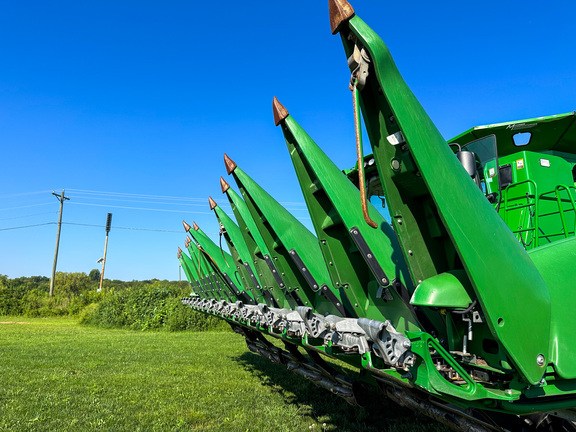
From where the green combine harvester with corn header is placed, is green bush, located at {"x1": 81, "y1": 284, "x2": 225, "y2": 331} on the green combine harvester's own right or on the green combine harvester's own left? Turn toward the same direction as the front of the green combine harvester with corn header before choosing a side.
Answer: on the green combine harvester's own right

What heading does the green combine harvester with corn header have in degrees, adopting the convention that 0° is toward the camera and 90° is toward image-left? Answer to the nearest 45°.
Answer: approximately 45°
